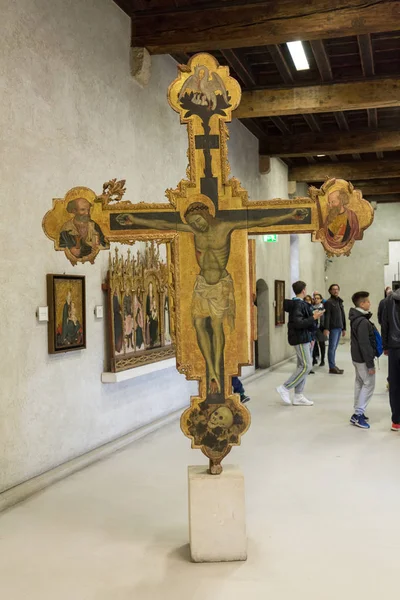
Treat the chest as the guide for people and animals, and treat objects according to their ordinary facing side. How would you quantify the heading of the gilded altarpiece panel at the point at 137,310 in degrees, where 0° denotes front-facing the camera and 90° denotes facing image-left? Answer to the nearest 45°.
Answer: approximately 315°

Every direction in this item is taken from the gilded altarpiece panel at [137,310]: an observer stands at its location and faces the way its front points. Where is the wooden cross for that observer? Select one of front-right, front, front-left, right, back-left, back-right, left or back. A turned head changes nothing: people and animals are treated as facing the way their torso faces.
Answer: front-right

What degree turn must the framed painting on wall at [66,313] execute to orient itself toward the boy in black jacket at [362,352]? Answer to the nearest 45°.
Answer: approximately 45° to its left

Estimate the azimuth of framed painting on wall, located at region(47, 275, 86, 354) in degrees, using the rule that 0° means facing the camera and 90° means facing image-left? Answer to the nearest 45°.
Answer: approximately 315°
